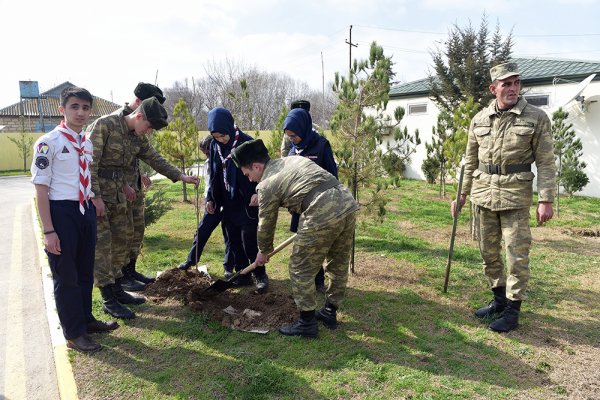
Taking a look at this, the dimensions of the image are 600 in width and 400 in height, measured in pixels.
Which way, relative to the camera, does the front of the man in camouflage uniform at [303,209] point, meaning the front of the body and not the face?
to the viewer's left

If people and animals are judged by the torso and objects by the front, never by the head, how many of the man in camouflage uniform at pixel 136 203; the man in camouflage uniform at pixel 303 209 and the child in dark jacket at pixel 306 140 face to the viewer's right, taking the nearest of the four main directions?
1

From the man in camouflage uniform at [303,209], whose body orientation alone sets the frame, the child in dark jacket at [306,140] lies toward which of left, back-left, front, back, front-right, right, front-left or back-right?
right

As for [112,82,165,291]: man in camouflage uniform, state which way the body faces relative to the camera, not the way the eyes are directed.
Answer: to the viewer's right

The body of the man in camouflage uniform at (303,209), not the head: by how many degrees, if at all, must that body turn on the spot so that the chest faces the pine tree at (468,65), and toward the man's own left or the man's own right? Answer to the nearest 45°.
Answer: approximately 135° to the man's own right

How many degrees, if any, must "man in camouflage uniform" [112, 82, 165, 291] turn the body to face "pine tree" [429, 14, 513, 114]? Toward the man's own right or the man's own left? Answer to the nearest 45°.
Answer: approximately 45° to the man's own left

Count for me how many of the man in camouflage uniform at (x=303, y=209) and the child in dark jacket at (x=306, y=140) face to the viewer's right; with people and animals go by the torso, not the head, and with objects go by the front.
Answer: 0

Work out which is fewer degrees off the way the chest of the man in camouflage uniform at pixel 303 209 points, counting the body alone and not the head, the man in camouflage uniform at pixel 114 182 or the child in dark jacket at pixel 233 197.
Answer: the man in camouflage uniform

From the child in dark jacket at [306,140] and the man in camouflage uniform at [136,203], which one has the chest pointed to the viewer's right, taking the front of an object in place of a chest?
the man in camouflage uniform

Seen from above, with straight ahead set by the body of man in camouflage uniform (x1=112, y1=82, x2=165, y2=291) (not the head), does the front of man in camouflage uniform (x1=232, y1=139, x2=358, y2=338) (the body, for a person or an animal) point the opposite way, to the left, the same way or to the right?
the opposite way

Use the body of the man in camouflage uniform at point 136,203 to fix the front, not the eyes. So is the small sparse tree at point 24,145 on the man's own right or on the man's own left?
on the man's own left

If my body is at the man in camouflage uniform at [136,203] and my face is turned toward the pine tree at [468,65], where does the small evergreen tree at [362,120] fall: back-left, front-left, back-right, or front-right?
front-right

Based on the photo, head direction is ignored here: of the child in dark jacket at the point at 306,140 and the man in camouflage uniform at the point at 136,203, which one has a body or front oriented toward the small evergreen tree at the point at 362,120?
the man in camouflage uniform

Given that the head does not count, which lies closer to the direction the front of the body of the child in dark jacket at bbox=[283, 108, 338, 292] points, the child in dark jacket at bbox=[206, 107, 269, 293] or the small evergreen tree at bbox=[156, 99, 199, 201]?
the child in dark jacket

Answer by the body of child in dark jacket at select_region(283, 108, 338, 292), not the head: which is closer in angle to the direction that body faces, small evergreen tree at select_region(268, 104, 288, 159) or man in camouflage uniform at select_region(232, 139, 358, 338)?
the man in camouflage uniform

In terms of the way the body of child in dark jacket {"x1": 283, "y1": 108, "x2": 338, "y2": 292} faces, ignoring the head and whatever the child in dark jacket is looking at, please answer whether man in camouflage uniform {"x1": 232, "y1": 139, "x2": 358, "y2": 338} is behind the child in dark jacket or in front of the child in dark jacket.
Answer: in front
